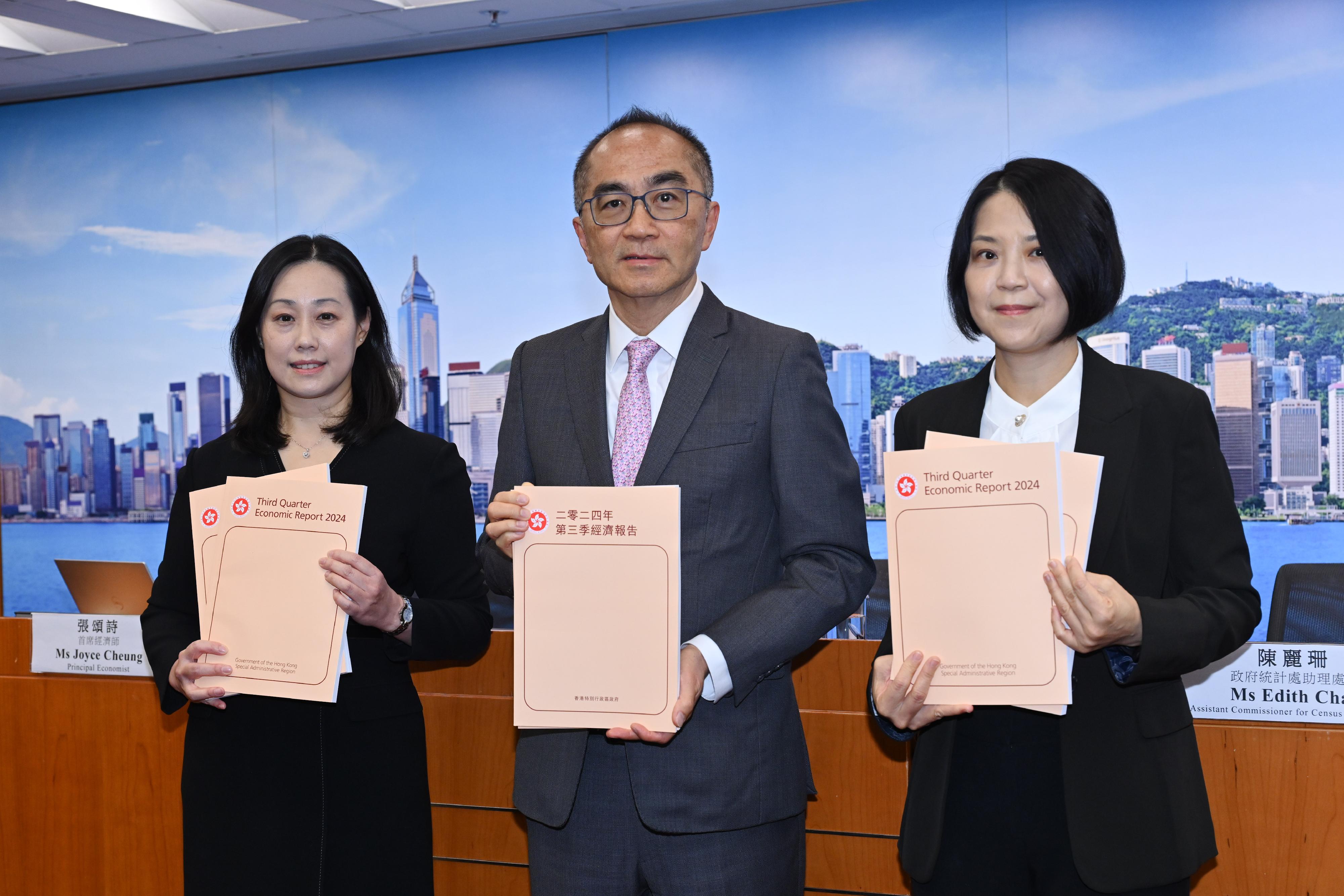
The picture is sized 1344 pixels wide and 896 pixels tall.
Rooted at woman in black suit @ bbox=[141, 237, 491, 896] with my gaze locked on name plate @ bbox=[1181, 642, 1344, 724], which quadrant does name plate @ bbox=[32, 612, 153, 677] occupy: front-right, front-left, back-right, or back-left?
back-left

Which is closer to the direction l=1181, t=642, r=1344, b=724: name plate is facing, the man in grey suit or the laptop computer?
the man in grey suit

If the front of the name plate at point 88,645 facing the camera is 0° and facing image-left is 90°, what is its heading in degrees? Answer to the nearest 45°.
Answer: approximately 0°

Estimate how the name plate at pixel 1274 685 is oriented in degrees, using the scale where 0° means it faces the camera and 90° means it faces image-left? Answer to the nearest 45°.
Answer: approximately 0°

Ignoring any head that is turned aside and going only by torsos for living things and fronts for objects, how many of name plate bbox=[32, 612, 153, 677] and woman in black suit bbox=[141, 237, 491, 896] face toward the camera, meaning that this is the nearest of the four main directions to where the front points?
2

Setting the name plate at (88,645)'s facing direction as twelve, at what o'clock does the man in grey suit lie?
The man in grey suit is roughly at 11 o'clock from the name plate.

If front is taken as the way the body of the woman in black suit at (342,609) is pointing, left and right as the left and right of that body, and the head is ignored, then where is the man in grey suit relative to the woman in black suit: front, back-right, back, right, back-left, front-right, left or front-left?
front-left

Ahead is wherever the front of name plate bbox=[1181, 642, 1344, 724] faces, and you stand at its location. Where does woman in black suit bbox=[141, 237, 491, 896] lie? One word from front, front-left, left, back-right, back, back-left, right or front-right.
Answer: front-right

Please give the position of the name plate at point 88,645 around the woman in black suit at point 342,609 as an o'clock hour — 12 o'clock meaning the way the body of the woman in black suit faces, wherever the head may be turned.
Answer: The name plate is roughly at 5 o'clock from the woman in black suit.
